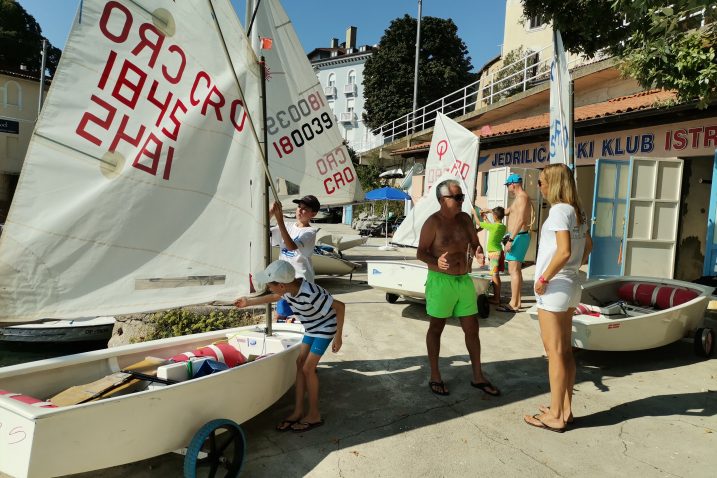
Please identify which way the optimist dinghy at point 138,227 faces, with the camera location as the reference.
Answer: facing away from the viewer and to the right of the viewer

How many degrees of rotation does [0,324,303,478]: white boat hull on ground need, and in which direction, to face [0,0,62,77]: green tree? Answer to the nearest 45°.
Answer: approximately 45° to its left

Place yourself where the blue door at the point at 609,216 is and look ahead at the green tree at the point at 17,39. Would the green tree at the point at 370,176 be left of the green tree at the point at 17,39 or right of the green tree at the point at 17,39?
right

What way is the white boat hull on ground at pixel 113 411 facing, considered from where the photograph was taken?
facing away from the viewer and to the right of the viewer

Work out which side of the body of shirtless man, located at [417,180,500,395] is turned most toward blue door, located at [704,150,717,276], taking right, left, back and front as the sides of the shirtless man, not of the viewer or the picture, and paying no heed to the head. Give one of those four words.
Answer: left

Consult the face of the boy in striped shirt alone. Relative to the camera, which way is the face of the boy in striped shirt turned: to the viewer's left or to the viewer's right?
to the viewer's left

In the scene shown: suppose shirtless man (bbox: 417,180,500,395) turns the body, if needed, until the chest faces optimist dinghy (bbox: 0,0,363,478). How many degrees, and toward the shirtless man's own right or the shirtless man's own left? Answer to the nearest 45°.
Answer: approximately 90° to the shirtless man's own right

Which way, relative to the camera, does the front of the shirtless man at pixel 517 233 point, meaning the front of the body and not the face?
to the viewer's left

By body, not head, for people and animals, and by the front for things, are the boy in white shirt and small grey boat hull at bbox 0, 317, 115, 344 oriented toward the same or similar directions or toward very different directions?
very different directions

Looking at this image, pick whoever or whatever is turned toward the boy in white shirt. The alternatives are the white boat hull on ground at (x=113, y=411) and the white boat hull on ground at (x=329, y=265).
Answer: the white boat hull on ground at (x=113, y=411)

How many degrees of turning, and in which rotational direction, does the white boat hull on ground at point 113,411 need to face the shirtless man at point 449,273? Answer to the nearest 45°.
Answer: approximately 45° to its right

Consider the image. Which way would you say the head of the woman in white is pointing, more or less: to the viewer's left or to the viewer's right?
to the viewer's left

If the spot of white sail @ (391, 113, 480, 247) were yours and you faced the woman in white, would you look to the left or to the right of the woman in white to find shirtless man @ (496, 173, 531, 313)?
left
